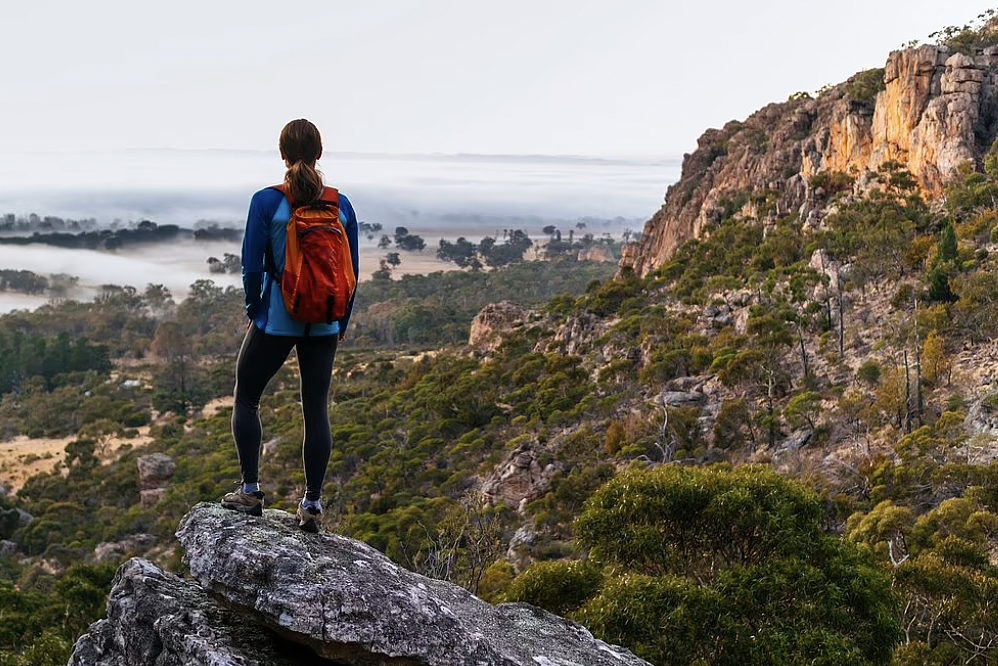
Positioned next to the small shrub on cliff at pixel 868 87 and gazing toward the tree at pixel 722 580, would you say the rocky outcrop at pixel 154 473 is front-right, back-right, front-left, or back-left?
front-right

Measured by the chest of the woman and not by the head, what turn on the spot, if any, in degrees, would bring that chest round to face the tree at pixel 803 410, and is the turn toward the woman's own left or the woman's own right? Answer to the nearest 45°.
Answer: approximately 90° to the woman's own right

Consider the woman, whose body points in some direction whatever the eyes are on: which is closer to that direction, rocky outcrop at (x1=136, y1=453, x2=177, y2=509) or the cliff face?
the rocky outcrop

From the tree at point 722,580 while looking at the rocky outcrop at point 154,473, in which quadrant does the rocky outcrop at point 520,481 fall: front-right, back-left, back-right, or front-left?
front-right

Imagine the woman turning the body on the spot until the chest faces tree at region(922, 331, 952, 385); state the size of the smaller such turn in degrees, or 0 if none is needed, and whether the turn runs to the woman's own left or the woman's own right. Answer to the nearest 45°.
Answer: approximately 90° to the woman's own right

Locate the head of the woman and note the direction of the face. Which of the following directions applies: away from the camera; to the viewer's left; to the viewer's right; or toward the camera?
away from the camera

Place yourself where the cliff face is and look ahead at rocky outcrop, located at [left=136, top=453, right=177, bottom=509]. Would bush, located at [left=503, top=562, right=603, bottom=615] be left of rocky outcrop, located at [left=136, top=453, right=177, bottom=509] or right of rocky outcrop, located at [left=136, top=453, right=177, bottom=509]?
left

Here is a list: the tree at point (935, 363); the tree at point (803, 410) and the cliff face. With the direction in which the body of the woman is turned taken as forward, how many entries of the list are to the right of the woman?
3

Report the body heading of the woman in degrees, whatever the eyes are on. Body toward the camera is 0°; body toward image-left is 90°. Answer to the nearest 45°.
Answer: approximately 135°

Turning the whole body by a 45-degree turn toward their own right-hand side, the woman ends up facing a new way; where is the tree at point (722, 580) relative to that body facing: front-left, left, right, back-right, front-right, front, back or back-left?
front-right

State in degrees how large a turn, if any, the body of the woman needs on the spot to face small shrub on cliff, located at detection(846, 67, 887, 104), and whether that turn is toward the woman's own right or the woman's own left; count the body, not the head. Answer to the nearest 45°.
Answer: approximately 90° to the woman's own right
